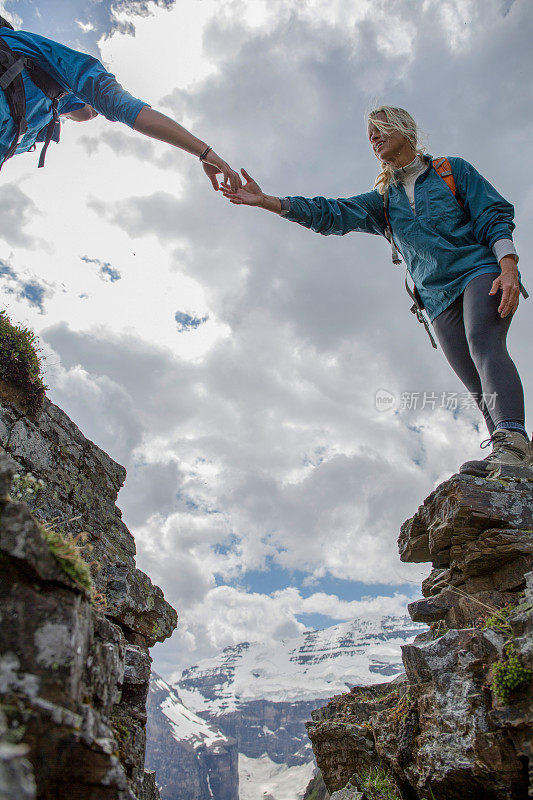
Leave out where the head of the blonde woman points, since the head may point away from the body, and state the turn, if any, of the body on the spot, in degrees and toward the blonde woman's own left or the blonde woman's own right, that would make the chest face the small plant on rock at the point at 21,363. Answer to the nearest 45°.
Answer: approximately 45° to the blonde woman's own right

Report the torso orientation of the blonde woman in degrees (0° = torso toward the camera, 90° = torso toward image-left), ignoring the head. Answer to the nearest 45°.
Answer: approximately 45°
